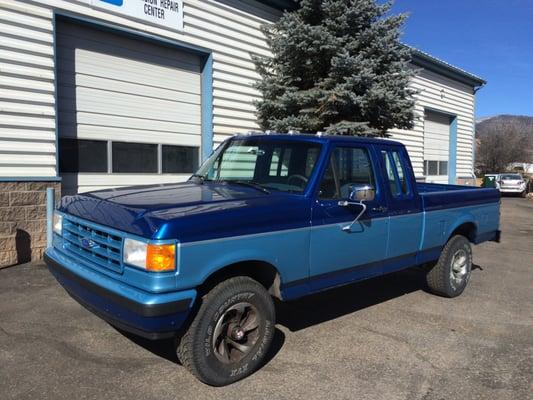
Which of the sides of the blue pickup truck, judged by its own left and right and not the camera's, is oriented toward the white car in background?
back

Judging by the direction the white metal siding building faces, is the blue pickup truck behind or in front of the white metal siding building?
in front

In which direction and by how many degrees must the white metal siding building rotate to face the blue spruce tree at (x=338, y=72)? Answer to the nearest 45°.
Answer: approximately 45° to its left

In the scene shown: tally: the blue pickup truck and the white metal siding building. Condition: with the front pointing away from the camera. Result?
0

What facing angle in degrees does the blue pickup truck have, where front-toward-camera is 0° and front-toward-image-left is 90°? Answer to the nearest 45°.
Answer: approximately 45°

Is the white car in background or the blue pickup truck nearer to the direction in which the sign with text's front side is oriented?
the blue pickup truck

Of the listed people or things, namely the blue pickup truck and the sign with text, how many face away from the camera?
0

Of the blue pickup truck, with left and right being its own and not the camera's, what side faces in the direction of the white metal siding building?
right

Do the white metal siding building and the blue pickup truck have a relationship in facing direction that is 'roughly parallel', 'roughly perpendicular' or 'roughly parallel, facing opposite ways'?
roughly perpendicular

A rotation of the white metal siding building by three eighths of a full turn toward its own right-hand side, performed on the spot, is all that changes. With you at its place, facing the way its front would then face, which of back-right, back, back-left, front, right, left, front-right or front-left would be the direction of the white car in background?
back-right

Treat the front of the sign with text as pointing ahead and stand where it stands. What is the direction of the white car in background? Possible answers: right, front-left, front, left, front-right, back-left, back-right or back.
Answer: left

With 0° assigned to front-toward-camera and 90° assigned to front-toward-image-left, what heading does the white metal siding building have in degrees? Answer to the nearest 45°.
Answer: approximately 315°

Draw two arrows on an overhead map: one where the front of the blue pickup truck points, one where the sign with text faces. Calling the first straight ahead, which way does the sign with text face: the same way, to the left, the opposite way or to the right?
to the left
